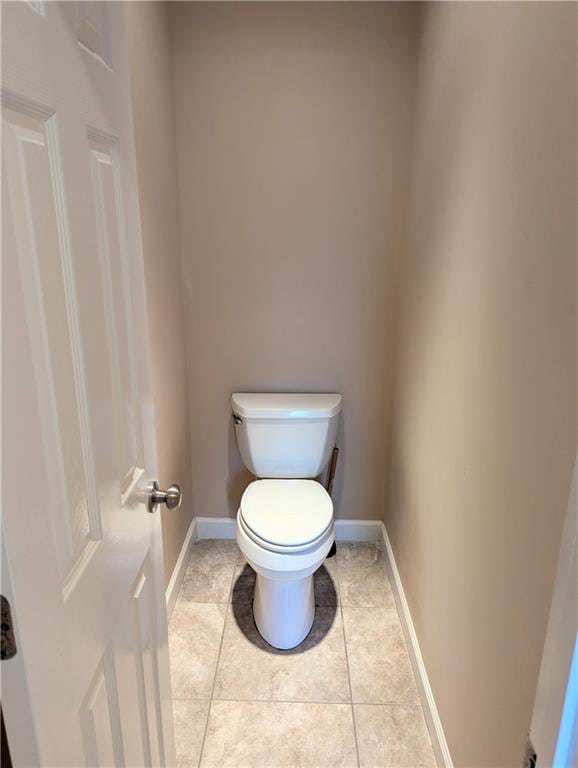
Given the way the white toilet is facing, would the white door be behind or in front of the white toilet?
in front

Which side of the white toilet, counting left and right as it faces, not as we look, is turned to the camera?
front
